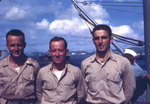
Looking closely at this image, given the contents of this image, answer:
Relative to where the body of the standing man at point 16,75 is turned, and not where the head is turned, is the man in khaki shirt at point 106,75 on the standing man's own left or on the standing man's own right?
on the standing man's own left

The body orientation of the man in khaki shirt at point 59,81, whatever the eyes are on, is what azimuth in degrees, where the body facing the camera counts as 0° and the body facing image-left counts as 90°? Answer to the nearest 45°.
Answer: approximately 0°

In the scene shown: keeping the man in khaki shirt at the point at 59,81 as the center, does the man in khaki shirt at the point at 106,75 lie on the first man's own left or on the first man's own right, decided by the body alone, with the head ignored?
on the first man's own left

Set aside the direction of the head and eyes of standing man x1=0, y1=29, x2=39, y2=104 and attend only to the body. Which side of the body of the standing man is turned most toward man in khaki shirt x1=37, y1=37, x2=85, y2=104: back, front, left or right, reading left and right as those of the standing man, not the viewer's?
left

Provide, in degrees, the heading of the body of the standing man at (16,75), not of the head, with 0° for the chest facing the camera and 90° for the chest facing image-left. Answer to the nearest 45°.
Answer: approximately 0°

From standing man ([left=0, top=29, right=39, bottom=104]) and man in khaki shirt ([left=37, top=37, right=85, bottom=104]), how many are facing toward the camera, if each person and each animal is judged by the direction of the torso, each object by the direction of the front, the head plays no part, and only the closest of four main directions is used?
2
